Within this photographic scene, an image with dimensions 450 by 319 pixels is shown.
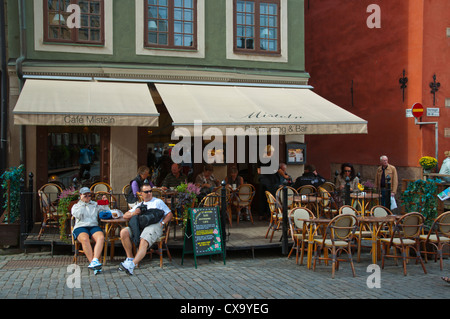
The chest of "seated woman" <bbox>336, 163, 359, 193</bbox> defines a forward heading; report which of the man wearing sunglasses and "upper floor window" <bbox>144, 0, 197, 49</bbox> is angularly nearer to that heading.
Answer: the man wearing sunglasses

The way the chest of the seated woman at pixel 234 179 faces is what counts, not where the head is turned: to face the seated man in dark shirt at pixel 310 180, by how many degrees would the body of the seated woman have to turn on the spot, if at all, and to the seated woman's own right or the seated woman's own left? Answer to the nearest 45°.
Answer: approximately 90° to the seated woman's own left

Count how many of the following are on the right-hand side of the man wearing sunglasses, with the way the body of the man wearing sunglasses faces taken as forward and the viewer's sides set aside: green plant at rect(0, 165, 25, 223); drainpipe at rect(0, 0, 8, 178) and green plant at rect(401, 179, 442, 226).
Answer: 2

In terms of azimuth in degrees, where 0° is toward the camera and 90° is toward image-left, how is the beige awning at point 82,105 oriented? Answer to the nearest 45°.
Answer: approximately 0°

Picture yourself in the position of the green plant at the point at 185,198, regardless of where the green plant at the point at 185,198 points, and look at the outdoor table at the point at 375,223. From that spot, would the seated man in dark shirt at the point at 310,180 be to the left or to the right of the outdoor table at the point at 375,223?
left

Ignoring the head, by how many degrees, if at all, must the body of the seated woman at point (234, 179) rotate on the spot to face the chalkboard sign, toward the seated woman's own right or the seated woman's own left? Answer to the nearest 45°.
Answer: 0° — they already face it

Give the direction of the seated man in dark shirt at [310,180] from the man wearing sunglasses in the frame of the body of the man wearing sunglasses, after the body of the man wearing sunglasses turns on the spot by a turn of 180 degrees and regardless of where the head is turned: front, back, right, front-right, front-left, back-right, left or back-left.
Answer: front

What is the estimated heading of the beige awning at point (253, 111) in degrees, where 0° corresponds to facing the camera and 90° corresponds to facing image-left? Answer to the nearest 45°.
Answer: approximately 0°

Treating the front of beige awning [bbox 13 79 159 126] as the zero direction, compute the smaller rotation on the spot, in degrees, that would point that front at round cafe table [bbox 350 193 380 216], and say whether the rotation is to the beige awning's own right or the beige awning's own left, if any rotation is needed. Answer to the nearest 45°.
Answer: approximately 90° to the beige awning's own left
